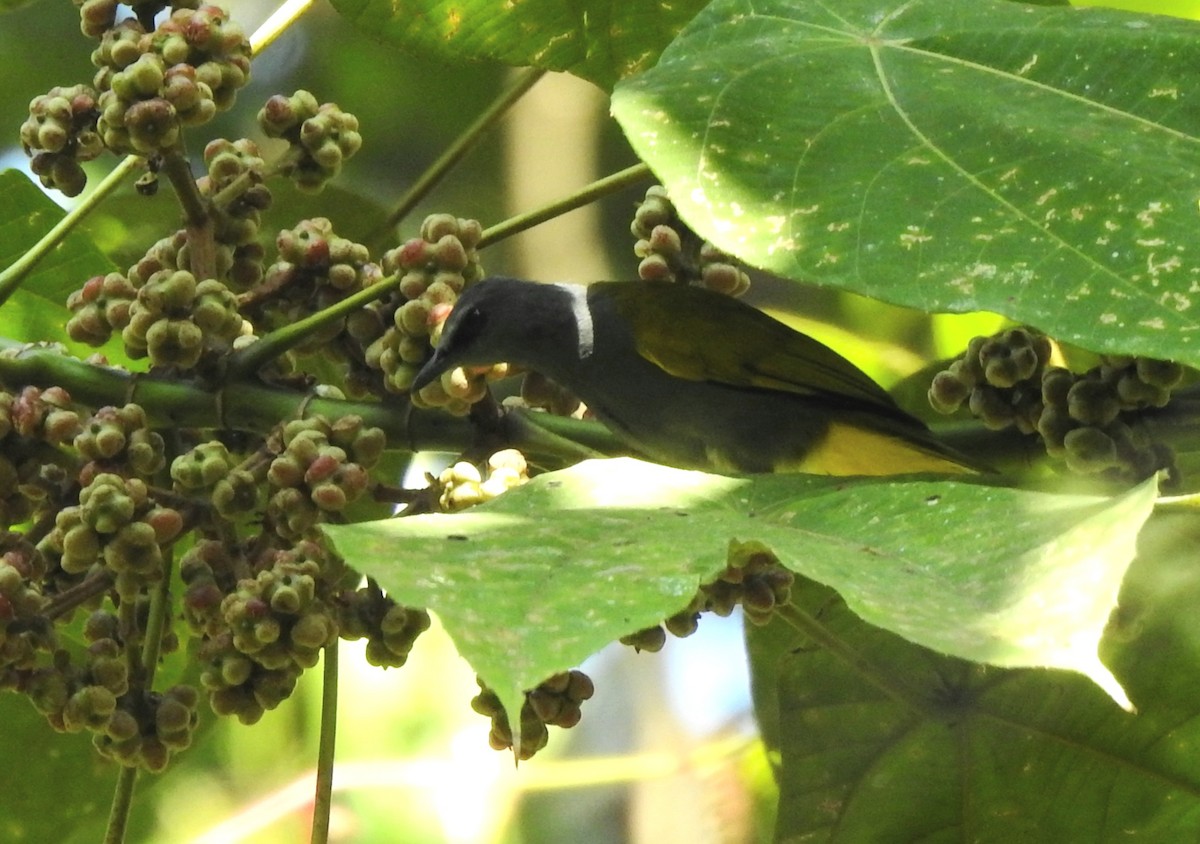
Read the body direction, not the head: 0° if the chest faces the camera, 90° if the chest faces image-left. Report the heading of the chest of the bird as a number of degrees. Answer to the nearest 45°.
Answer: approximately 90°

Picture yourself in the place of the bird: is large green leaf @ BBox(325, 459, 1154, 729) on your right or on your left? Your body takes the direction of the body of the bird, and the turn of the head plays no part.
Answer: on your left

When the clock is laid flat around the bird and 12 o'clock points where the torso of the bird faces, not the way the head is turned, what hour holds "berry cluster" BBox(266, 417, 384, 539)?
The berry cluster is roughly at 12 o'clock from the bird.

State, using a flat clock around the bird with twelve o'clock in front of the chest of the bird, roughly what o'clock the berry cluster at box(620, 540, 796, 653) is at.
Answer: The berry cluster is roughly at 9 o'clock from the bird.

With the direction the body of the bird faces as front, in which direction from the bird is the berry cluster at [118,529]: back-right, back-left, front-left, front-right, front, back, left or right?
front-left
